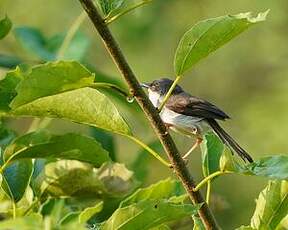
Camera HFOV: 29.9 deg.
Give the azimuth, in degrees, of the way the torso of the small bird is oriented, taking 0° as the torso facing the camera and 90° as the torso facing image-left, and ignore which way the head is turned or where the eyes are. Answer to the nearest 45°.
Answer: approximately 90°

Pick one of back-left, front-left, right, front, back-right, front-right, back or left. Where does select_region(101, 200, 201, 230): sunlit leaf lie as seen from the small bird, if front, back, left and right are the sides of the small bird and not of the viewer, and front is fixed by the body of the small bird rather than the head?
left
